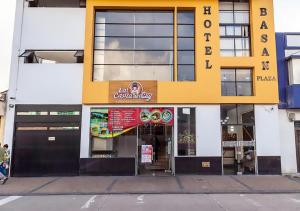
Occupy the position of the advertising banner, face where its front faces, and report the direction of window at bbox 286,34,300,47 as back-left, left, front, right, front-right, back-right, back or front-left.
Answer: left

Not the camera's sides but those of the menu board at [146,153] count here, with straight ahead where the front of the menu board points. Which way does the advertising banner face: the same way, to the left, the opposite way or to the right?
the same way

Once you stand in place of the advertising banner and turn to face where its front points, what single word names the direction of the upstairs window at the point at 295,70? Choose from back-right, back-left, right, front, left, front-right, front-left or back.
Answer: left

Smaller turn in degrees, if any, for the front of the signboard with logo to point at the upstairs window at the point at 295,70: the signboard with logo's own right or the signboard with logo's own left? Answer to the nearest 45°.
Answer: approximately 90° to the signboard with logo's own left

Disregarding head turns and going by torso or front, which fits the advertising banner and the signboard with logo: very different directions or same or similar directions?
same or similar directions

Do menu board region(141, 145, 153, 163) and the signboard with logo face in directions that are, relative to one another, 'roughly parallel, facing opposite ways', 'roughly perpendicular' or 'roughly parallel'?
roughly parallel

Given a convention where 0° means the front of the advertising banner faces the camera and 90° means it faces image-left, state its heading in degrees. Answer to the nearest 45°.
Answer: approximately 0°

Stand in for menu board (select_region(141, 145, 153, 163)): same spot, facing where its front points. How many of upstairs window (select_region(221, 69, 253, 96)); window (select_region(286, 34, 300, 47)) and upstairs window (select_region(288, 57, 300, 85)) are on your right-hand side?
0

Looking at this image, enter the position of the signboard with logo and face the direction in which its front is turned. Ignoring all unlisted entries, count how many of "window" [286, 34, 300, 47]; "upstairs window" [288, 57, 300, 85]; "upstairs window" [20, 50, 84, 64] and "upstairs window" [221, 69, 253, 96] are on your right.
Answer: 1

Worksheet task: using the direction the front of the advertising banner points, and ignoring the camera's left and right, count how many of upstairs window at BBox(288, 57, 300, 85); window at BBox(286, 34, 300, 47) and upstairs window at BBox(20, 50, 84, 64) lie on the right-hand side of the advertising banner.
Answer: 1

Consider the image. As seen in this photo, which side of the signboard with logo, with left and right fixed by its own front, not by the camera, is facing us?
front
